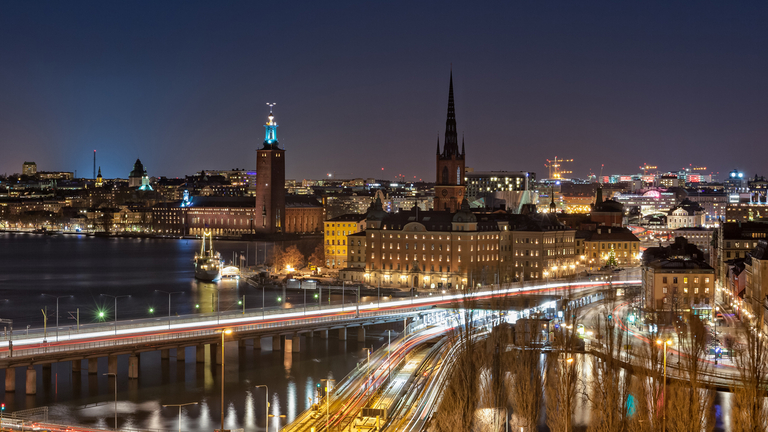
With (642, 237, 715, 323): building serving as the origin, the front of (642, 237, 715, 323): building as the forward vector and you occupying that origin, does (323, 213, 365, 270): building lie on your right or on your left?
on your right

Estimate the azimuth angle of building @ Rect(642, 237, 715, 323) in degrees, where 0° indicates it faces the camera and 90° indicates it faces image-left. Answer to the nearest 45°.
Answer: approximately 0°

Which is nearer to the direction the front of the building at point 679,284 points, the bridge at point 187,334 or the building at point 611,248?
the bridge

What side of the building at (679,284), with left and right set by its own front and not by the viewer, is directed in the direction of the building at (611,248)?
back

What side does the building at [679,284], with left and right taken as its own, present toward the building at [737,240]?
back
